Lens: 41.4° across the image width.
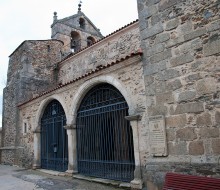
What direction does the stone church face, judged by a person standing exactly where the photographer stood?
facing the viewer and to the left of the viewer
